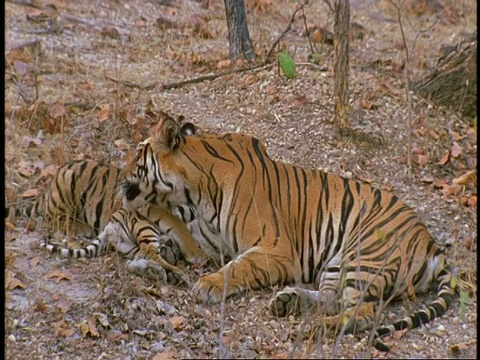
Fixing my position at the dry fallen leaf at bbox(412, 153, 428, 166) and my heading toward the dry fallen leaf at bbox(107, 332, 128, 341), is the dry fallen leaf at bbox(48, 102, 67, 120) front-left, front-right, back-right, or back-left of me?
front-right

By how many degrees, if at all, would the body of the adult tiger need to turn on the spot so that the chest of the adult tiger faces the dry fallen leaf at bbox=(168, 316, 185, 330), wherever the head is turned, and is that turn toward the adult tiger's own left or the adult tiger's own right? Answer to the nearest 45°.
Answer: approximately 45° to the adult tiger's own left

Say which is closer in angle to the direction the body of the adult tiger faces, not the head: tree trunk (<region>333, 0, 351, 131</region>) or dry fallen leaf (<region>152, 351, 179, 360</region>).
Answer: the dry fallen leaf

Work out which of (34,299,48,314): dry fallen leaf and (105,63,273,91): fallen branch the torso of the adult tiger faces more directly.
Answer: the dry fallen leaf

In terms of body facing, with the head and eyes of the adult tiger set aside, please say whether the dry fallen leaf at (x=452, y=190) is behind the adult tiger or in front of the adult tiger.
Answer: behind

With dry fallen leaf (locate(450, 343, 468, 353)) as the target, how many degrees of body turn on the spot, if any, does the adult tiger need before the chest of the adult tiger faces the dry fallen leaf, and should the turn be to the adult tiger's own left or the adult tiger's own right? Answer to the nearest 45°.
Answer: approximately 135° to the adult tiger's own left

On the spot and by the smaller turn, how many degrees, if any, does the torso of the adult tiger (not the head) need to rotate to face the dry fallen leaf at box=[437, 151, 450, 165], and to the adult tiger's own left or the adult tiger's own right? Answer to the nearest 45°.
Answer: approximately 135° to the adult tiger's own right

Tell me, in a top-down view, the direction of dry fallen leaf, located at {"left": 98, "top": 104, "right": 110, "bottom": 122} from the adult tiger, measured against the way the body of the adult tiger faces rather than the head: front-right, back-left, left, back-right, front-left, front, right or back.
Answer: front-right

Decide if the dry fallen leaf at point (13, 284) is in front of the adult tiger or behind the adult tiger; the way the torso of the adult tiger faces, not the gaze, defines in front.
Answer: in front

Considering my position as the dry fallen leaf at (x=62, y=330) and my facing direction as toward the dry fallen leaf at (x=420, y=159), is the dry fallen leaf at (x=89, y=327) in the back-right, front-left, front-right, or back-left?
front-right

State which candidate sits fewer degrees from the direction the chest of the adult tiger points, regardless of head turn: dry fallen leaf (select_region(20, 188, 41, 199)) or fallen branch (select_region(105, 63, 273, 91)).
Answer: the dry fallen leaf

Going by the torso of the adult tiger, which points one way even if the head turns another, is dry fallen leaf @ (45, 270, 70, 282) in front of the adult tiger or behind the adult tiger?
in front

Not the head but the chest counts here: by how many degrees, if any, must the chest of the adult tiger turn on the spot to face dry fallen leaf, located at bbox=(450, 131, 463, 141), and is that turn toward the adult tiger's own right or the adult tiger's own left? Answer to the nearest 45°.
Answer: approximately 135° to the adult tiger's own right

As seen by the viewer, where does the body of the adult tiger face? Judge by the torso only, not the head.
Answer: to the viewer's left
